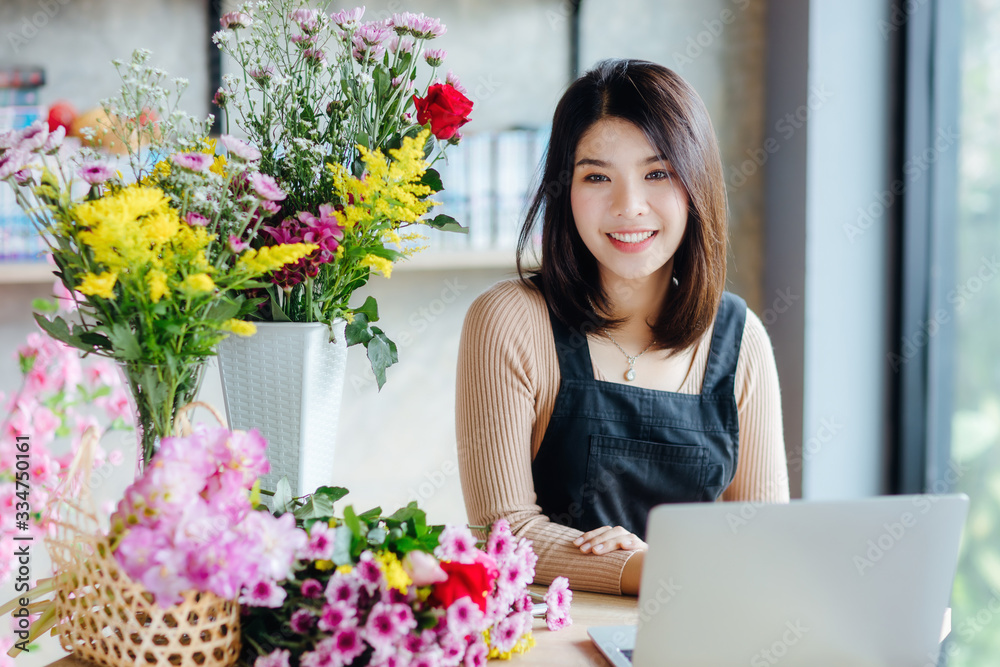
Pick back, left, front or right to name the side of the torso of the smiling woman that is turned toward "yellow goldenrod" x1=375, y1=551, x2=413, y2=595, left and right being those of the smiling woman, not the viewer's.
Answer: front

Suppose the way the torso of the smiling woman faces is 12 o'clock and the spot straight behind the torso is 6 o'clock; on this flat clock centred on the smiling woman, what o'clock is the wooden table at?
The wooden table is roughly at 12 o'clock from the smiling woman.

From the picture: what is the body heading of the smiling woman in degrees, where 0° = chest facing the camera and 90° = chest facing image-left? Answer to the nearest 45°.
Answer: approximately 0°

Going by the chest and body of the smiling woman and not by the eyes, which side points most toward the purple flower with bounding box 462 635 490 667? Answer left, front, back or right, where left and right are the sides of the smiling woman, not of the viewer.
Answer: front

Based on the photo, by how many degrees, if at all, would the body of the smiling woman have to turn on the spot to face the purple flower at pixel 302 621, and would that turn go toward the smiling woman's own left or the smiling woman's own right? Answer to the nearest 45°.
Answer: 0° — they already face it

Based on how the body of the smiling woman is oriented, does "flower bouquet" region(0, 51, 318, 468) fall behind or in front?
in front

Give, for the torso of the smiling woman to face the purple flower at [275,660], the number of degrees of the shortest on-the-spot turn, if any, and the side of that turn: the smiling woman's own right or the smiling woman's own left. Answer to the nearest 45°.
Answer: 0° — they already face it
